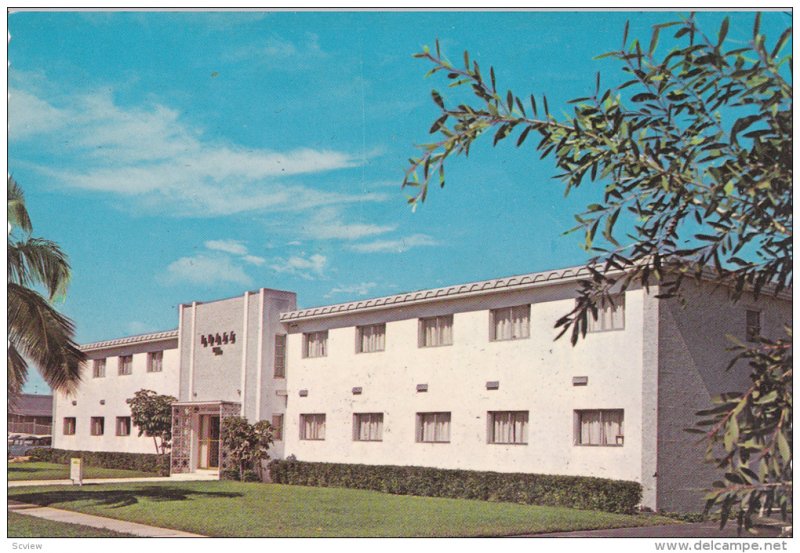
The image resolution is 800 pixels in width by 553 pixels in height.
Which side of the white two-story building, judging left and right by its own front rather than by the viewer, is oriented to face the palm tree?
front

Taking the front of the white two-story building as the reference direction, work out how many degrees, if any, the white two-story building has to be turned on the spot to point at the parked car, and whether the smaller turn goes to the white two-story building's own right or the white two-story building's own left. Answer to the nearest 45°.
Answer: approximately 90° to the white two-story building's own right

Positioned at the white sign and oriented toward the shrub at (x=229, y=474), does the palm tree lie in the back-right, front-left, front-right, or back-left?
back-right

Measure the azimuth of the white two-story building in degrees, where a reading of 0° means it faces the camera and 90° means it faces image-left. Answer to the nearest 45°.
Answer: approximately 45°

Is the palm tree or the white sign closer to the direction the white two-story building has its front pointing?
the palm tree
